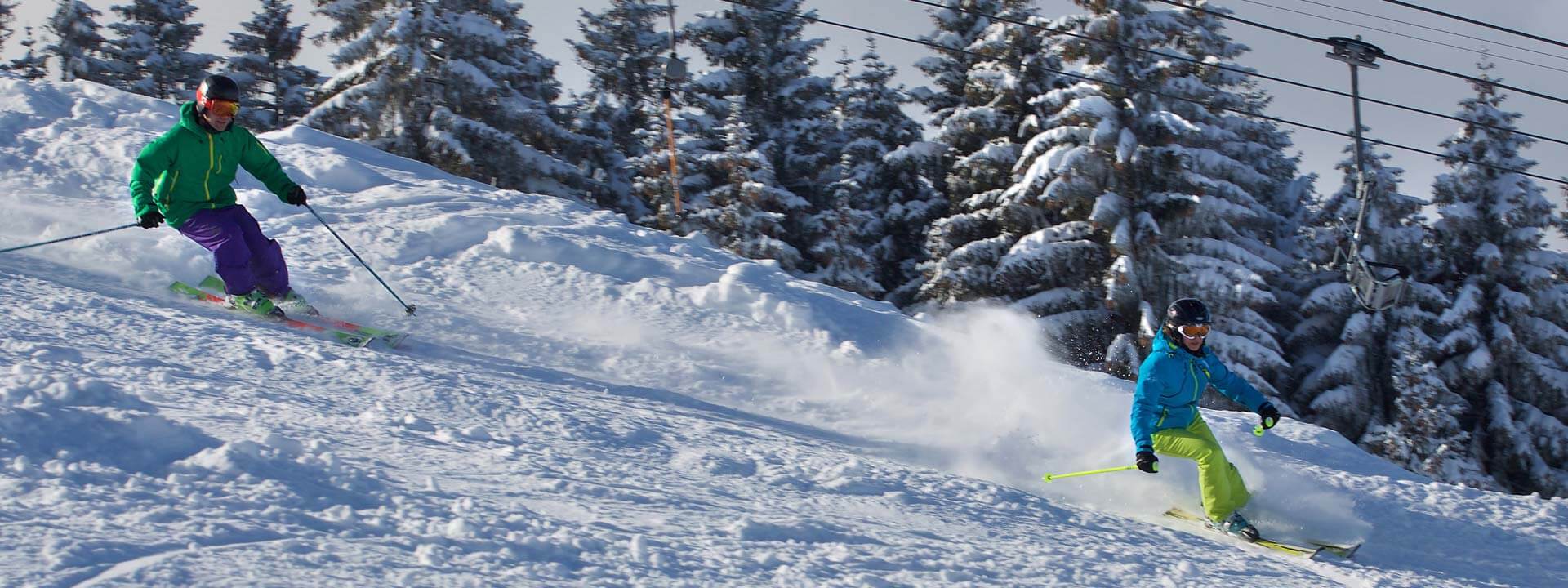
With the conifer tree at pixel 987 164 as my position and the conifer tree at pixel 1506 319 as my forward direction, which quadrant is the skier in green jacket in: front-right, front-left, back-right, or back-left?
back-right

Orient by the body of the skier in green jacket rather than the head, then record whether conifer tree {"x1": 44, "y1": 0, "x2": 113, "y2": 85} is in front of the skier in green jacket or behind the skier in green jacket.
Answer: behind

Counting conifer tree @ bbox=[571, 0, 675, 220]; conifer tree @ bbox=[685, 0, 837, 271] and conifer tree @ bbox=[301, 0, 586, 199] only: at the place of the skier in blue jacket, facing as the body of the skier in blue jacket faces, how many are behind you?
3

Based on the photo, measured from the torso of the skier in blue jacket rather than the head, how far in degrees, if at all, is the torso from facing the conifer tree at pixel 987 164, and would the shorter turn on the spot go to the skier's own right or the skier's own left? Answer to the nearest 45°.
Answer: approximately 135° to the skier's own left

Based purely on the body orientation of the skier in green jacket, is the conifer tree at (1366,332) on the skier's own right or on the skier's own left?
on the skier's own left

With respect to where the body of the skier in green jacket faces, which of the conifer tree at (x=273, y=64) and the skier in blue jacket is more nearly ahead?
the skier in blue jacket

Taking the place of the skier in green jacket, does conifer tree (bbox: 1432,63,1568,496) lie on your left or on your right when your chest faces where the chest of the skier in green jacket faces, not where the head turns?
on your left

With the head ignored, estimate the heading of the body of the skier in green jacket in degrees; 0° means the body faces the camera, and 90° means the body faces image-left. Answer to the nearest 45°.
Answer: approximately 315°

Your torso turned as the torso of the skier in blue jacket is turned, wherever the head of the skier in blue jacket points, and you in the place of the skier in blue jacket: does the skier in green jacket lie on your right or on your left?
on your right

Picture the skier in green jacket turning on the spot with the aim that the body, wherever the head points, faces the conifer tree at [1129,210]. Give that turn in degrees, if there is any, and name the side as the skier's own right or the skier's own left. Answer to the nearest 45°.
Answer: approximately 90° to the skier's own left

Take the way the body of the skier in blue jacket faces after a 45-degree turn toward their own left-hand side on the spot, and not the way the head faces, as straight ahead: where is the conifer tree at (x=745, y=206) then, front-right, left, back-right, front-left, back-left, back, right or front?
back-left

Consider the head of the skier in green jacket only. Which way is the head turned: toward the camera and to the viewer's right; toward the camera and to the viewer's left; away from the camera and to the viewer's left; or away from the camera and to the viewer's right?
toward the camera and to the viewer's right
